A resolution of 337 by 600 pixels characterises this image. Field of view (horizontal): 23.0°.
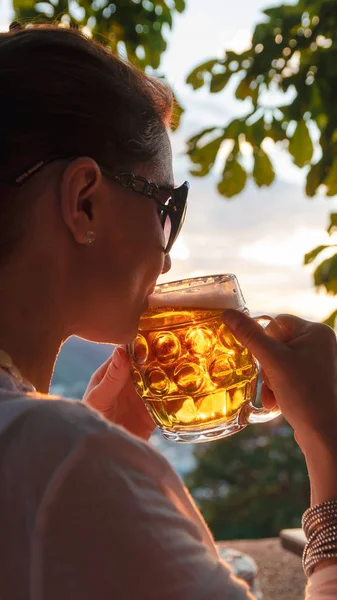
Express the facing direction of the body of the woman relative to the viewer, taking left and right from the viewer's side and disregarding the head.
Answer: facing away from the viewer and to the right of the viewer
